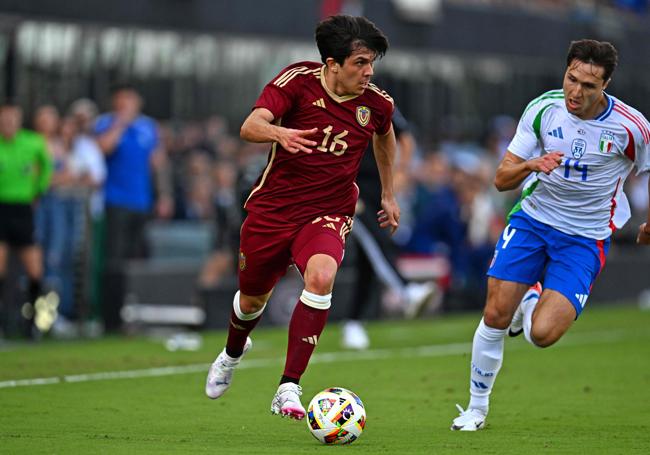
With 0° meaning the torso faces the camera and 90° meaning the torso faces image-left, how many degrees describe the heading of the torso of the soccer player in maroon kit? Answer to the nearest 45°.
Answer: approximately 315°

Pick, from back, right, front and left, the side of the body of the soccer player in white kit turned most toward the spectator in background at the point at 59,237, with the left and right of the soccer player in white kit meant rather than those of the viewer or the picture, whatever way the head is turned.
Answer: right

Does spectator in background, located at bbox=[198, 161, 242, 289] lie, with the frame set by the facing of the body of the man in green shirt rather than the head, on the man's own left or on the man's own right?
on the man's own left

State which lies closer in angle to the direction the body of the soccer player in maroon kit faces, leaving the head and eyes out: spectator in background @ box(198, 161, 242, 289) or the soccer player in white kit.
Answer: the soccer player in white kit

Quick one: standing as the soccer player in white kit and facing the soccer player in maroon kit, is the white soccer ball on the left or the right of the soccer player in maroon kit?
left

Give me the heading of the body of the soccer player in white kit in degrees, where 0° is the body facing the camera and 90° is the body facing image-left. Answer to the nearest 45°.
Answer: approximately 45°
